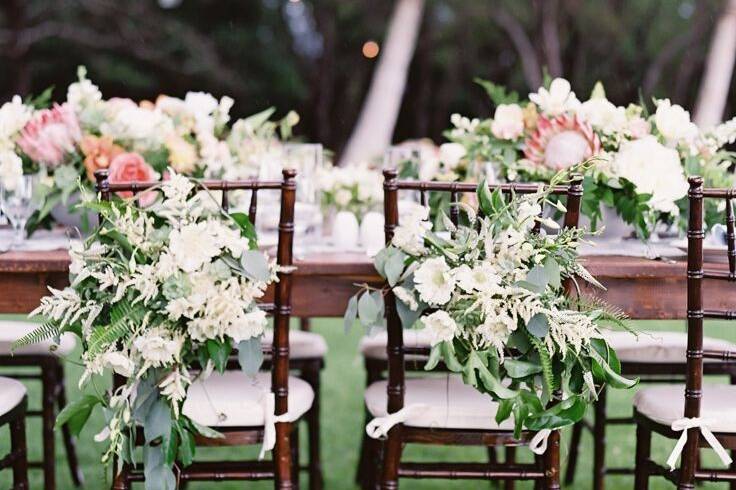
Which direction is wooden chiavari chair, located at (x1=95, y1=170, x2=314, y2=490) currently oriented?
away from the camera

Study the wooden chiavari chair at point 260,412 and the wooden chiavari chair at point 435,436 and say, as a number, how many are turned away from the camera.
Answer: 2

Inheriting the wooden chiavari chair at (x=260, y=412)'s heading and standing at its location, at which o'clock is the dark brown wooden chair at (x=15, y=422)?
The dark brown wooden chair is roughly at 10 o'clock from the wooden chiavari chair.

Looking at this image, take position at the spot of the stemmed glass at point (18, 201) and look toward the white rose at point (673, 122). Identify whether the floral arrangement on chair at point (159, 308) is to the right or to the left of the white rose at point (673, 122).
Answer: right

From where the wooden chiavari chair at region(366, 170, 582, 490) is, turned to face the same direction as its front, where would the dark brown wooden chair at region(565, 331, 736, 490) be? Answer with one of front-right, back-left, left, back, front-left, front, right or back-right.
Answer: front-right

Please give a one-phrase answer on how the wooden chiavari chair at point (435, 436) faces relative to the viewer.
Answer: facing away from the viewer

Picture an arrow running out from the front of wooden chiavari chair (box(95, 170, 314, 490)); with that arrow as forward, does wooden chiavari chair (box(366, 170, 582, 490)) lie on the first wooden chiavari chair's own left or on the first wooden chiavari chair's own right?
on the first wooden chiavari chair's own right
